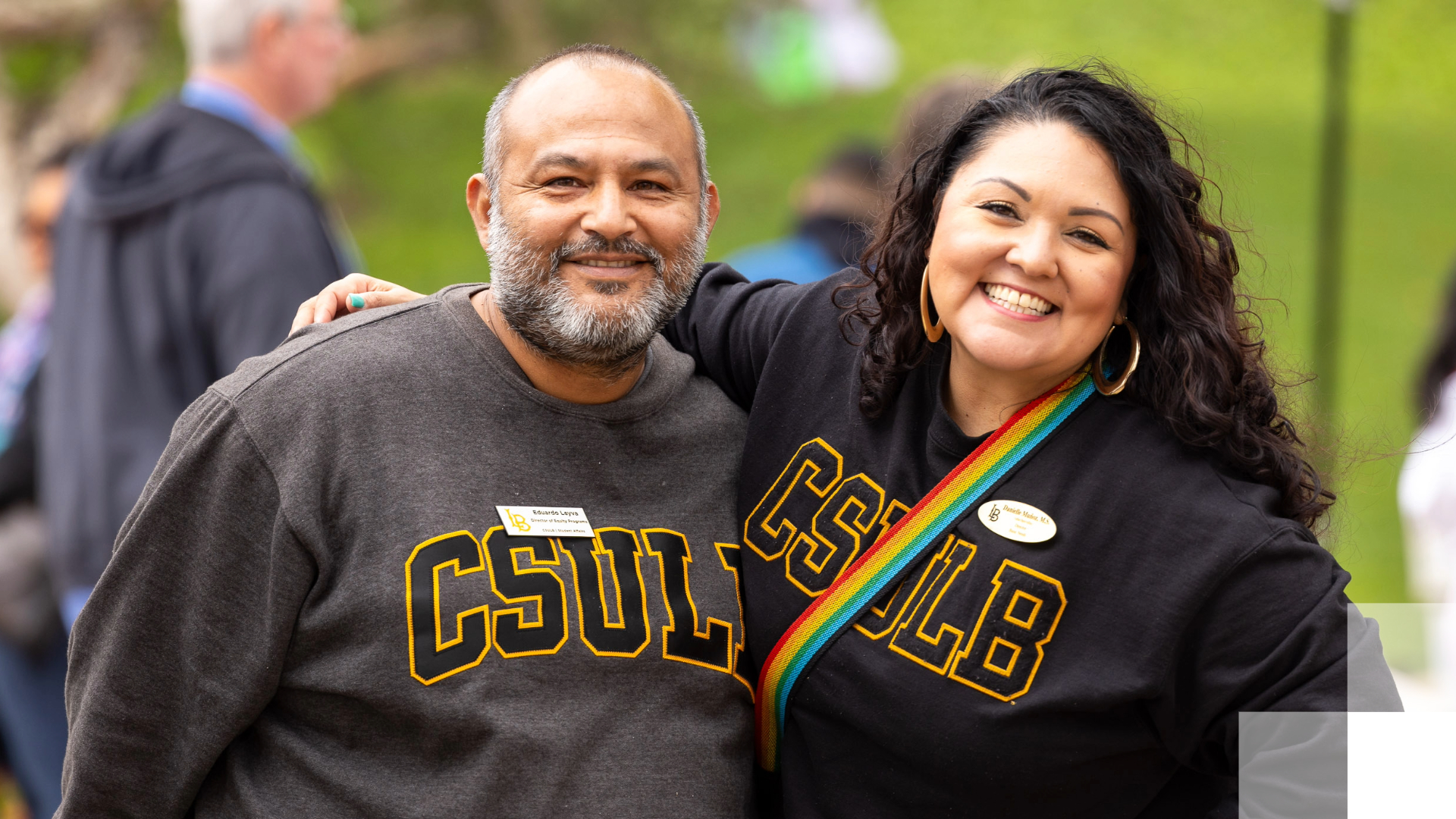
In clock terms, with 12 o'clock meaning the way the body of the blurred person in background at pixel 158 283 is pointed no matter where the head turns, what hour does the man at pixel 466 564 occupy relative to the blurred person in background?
The man is roughly at 4 o'clock from the blurred person in background.

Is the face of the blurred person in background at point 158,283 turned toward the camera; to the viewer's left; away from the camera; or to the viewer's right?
to the viewer's right

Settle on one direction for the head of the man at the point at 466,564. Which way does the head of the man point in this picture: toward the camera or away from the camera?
toward the camera

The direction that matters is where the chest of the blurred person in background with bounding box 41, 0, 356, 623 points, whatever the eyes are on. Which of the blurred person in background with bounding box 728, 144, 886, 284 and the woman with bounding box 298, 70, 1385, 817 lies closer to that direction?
the blurred person in background

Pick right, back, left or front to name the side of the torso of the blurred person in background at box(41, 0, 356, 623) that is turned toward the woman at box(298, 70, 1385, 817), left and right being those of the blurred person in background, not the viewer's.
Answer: right

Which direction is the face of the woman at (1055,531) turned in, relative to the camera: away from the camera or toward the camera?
toward the camera

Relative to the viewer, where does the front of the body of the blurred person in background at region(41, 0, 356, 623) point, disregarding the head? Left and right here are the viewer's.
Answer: facing away from the viewer and to the right of the viewer
